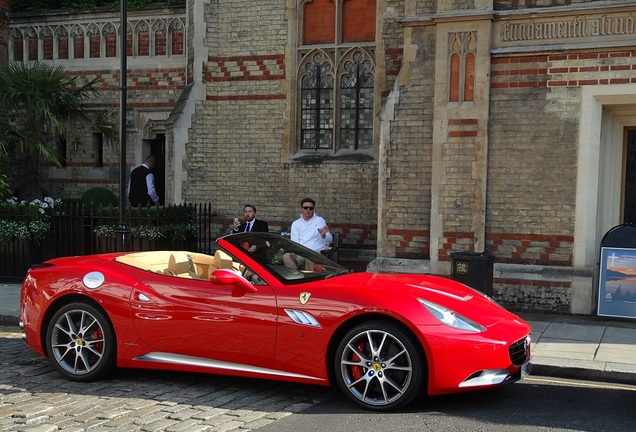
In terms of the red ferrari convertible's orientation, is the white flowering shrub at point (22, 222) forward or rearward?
rearward

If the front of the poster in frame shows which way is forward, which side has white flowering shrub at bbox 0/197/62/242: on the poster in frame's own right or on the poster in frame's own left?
on the poster in frame's own right

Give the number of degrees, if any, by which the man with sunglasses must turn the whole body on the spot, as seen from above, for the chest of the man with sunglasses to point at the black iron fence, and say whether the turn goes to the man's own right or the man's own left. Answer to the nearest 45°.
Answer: approximately 90° to the man's own right

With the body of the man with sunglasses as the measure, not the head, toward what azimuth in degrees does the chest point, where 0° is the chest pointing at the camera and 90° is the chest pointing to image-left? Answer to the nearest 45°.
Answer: approximately 0°

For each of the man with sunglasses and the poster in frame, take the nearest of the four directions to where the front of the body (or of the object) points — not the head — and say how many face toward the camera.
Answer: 2

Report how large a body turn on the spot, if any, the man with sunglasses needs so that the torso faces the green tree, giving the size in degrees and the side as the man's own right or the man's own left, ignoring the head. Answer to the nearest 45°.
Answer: approximately 135° to the man's own right

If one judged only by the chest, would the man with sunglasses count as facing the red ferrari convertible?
yes

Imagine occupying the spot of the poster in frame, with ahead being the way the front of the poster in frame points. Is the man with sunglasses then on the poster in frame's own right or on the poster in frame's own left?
on the poster in frame's own right

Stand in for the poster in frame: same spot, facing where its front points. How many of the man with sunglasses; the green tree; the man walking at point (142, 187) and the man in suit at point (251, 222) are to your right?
4
